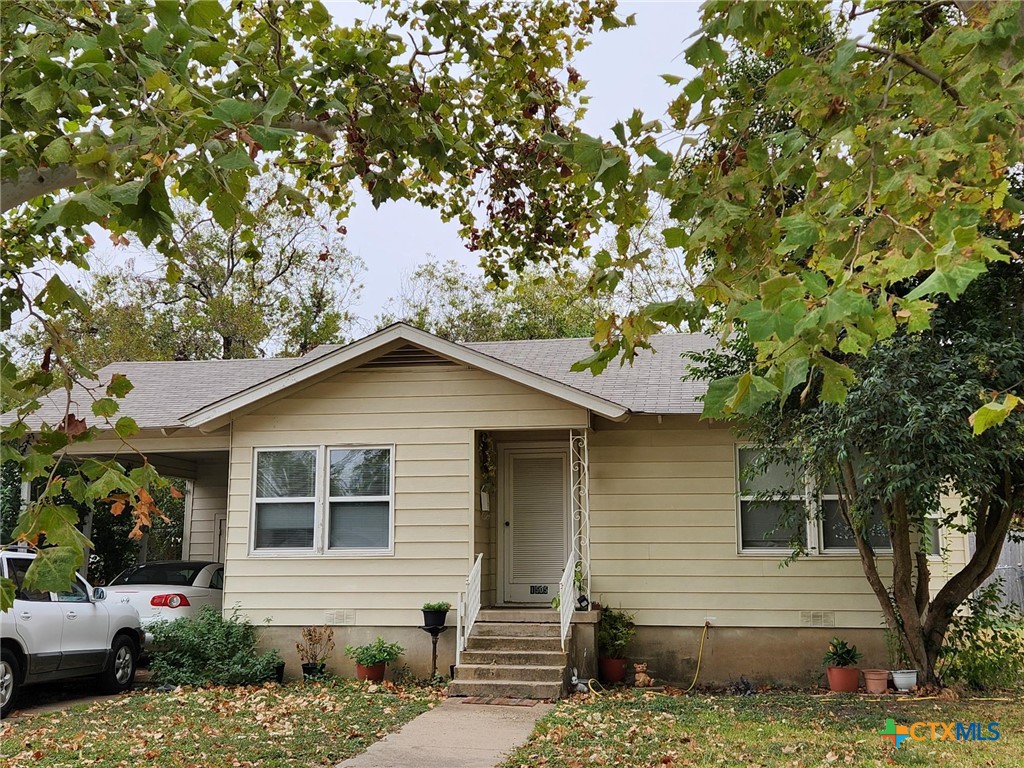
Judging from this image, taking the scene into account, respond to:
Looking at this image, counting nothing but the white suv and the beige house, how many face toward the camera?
1

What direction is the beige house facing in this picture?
toward the camera

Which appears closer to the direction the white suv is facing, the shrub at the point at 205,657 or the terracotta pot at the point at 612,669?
the shrub

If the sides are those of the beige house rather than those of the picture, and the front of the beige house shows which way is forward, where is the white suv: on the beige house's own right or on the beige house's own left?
on the beige house's own right

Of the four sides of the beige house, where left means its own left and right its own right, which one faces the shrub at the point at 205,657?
right

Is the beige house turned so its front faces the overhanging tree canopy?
yes

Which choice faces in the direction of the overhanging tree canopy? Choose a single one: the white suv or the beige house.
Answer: the beige house

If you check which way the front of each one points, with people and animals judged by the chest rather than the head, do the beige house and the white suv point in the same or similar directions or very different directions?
very different directions

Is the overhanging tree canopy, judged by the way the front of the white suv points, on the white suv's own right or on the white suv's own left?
on the white suv's own right
